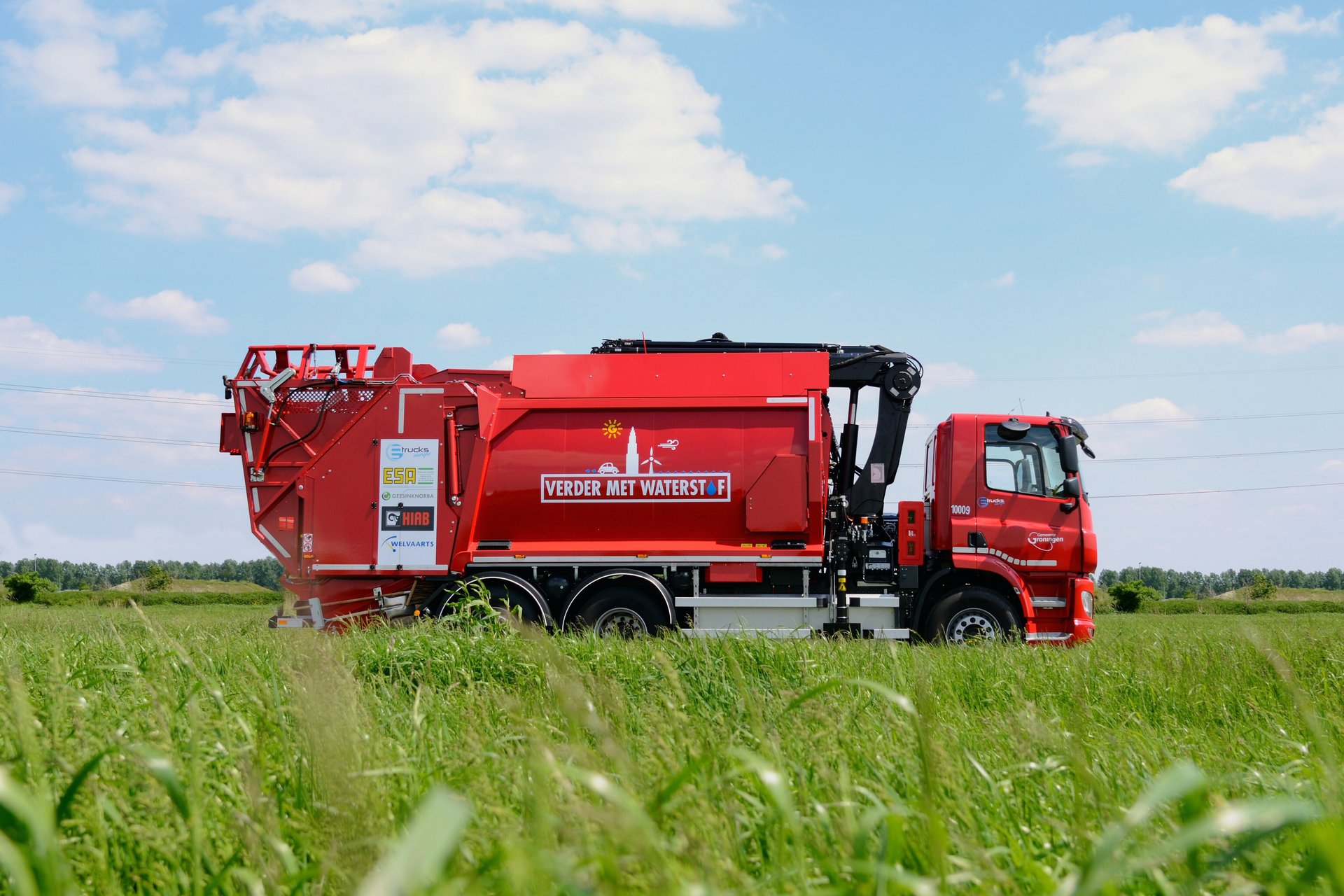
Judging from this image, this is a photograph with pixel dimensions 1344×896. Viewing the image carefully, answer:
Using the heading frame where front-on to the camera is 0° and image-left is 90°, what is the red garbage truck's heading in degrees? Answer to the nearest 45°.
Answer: approximately 270°

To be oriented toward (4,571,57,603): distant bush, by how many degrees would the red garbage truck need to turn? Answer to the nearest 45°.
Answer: approximately 135° to its left

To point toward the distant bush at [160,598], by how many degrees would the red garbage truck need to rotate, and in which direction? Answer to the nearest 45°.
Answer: approximately 135° to its left

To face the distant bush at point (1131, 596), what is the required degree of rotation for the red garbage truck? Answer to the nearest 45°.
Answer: approximately 45° to its left

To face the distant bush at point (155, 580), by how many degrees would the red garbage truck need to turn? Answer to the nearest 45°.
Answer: approximately 135° to its left
